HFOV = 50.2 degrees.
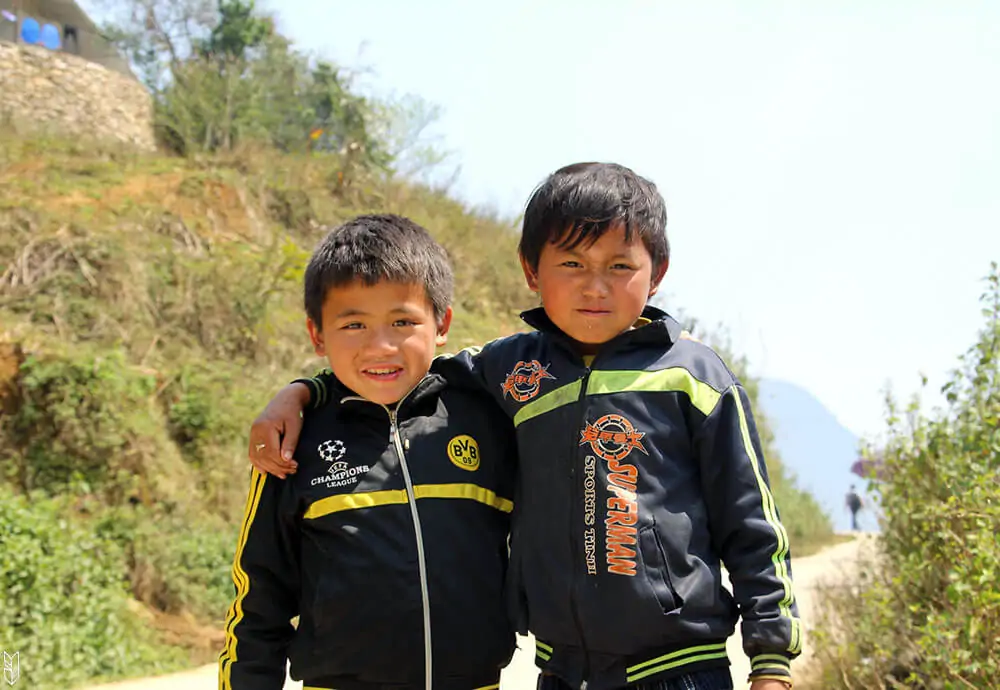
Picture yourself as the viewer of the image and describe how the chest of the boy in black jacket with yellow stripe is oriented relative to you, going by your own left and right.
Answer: facing the viewer

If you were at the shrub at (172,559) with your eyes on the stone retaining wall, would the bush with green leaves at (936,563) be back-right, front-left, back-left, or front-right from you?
back-right

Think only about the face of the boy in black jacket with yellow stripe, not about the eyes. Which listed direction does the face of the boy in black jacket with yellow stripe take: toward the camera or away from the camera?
toward the camera

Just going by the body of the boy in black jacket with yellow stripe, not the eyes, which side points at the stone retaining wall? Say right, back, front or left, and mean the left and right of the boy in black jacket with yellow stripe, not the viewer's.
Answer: back

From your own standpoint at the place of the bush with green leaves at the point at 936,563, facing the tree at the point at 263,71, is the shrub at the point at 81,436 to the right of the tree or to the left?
left

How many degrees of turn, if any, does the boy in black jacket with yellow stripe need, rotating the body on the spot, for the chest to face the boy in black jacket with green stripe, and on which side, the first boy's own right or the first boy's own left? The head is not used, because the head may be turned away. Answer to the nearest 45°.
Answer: approximately 45° to the first boy's own left

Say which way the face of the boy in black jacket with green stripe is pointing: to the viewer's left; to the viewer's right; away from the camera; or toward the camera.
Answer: toward the camera

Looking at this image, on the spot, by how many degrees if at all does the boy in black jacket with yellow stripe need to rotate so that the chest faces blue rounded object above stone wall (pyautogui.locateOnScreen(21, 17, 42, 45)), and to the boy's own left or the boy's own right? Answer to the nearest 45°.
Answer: approximately 180°

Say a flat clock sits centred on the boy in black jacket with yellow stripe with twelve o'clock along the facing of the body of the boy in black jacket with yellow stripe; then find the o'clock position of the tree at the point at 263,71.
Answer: The tree is roughly at 6 o'clock from the boy in black jacket with yellow stripe.
